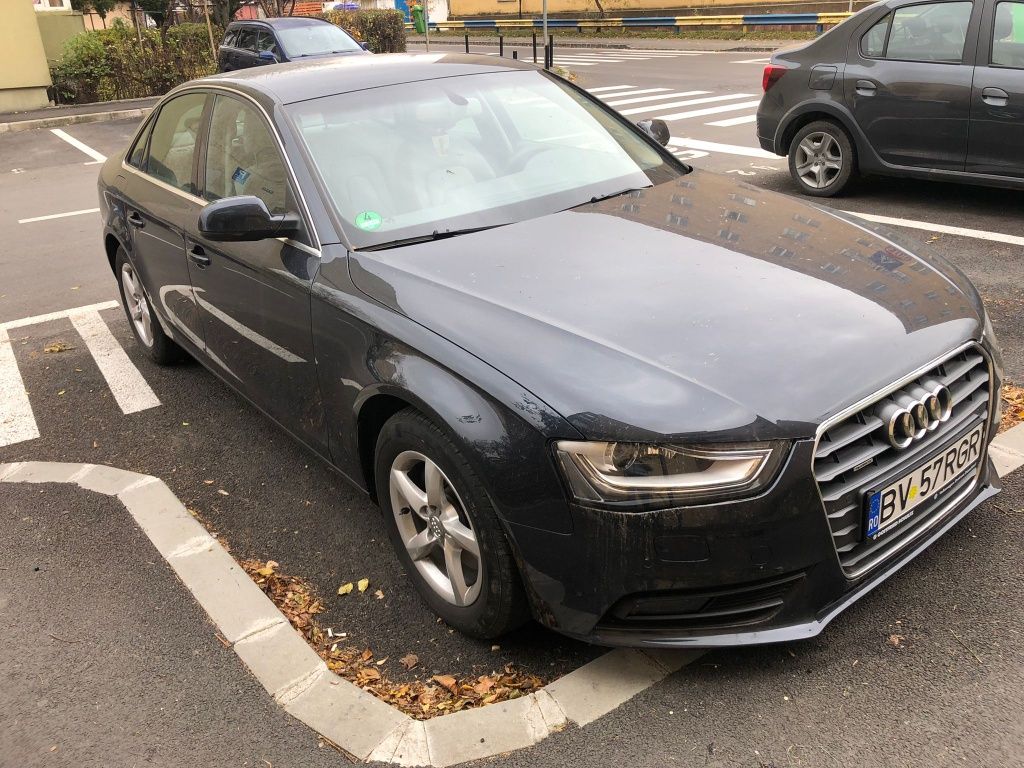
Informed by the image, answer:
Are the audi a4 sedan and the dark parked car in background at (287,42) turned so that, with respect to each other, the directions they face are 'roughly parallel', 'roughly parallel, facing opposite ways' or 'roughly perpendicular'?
roughly parallel

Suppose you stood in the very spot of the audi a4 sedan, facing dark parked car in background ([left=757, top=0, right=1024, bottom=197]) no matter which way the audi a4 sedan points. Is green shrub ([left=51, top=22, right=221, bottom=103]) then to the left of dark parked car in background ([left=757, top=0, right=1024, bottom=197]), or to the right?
left

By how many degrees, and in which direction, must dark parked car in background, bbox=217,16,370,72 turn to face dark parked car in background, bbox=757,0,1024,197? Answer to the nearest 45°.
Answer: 0° — it already faces it

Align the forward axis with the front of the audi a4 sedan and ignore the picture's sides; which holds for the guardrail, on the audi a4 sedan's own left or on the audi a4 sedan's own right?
on the audi a4 sedan's own left

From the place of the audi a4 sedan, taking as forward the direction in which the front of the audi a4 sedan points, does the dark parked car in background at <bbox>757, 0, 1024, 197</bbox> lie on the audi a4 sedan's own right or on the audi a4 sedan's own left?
on the audi a4 sedan's own left

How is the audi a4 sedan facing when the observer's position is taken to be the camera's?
facing the viewer and to the right of the viewer

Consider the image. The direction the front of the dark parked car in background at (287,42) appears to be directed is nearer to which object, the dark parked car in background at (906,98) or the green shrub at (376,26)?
the dark parked car in background

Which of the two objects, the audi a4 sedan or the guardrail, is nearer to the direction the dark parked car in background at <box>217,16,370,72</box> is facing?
the audi a4 sedan

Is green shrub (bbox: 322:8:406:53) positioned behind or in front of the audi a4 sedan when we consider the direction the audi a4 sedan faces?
behind

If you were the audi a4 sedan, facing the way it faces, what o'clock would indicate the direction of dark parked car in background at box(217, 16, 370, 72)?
The dark parked car in background is roughly at 7 o'clock from the audi a4 sedan.

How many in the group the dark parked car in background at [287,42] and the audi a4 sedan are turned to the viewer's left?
0

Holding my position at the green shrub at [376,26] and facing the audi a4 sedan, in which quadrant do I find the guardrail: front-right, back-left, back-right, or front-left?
back-left

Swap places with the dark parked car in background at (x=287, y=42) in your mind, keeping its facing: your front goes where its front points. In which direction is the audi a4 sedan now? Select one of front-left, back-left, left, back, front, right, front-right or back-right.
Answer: front-right

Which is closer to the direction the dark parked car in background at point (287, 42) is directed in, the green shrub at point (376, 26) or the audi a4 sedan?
the audi a4 sedan
